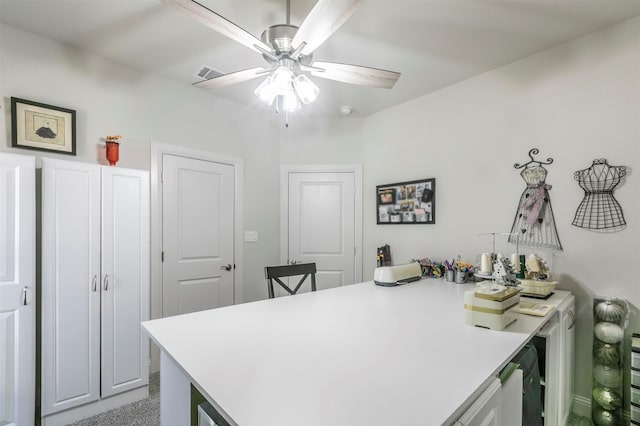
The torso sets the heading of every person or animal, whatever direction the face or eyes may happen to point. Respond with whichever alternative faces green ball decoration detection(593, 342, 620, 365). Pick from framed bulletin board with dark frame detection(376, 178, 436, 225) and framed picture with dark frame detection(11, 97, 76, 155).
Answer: framed picture with dark frame detection(11, 97, 76, 155)

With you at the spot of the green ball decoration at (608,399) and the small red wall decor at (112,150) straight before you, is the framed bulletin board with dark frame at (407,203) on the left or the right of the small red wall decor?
right

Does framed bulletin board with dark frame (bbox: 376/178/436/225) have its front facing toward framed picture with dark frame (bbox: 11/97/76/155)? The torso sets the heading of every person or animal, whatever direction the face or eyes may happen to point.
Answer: yes

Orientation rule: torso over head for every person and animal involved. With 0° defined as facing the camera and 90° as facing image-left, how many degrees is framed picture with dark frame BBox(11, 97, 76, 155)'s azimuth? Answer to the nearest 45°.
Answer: approximately 315°

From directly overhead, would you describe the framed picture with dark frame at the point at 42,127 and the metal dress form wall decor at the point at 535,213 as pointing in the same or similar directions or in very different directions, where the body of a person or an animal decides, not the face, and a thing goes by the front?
very different directions

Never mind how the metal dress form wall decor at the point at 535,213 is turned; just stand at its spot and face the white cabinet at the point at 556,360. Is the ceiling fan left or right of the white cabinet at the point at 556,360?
right

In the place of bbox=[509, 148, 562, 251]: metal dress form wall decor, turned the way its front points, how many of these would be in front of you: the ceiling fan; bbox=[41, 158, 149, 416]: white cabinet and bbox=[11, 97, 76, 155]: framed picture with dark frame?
3

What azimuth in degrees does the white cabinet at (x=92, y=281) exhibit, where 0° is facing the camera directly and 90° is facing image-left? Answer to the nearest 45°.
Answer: approximately 315°

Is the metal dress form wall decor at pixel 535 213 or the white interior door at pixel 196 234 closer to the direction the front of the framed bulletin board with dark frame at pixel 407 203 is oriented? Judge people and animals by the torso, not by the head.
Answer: the white interior door
